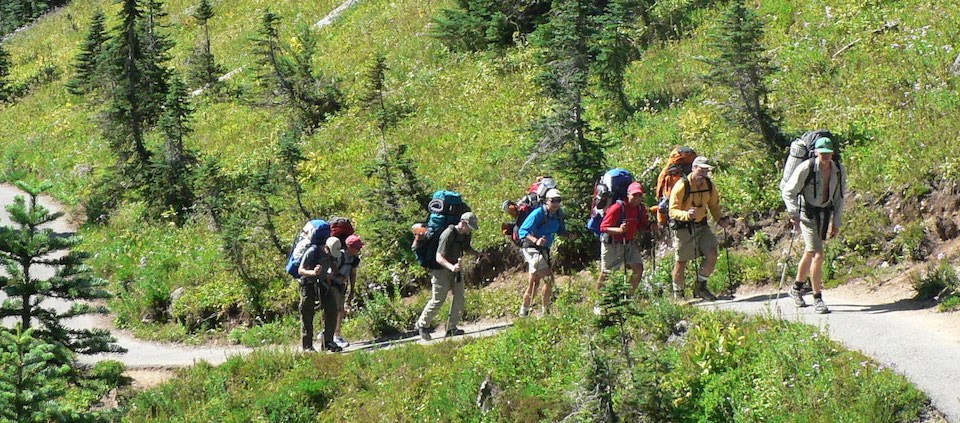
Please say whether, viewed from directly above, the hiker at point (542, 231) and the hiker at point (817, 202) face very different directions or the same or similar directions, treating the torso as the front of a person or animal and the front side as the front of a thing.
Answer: same or similar directions

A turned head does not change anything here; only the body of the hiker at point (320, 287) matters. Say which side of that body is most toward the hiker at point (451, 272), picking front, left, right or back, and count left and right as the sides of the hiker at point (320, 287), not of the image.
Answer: front

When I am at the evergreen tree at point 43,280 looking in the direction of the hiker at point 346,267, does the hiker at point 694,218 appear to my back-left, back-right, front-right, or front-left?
front-right

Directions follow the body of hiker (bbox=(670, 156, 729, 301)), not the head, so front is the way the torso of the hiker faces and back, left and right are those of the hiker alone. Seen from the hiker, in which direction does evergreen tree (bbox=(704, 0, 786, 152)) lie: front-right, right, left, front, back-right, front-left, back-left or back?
back-left

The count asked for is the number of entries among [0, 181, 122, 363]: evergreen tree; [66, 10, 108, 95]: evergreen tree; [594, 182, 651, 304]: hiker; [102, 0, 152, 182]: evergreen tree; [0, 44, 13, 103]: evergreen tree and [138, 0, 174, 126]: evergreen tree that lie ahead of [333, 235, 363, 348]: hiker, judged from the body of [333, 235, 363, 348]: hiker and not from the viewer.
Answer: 1

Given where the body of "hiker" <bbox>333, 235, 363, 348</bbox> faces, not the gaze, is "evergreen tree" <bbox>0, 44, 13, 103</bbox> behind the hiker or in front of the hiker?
behind

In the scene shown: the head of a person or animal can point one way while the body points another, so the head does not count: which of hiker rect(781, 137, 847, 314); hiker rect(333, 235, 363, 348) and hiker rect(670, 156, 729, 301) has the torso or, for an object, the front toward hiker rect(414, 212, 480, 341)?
hiker rect(333, 235, 363, 348)

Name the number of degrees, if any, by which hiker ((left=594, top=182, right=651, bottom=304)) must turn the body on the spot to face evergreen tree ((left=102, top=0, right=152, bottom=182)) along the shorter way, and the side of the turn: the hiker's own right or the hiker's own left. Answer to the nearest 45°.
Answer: approximately 180°

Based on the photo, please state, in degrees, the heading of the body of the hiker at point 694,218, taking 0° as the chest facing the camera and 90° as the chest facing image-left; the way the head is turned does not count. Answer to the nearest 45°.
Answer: approximately 315°

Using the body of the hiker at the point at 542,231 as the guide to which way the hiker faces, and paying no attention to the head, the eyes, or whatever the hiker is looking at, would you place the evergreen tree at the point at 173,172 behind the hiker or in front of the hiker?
behind

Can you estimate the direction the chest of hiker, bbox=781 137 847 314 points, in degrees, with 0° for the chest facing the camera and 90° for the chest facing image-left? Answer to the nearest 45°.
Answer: approximately 315°
